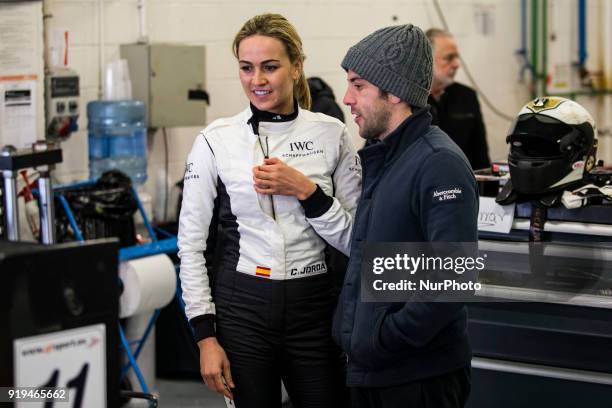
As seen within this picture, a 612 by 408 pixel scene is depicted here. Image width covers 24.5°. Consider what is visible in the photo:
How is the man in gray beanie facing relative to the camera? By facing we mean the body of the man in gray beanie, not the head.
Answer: to the viewer's left

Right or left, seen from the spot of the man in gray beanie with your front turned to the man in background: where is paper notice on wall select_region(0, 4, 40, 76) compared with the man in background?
left

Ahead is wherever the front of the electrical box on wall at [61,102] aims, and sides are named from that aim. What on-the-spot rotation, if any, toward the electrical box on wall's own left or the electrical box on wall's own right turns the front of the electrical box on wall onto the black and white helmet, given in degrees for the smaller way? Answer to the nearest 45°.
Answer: approximately 45° to the electrical box on wall's own left

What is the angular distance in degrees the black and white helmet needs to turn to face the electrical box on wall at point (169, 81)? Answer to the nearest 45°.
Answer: approximately 90° to its right

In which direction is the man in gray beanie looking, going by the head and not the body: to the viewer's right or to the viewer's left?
to the viewer's left

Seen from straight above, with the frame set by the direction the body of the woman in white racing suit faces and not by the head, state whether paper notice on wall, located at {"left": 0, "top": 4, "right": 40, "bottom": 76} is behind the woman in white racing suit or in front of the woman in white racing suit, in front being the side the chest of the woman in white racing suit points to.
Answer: behind

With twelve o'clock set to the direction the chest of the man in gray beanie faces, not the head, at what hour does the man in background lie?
The man in background is roughly at 3 o'clock from the man in gray beanie.

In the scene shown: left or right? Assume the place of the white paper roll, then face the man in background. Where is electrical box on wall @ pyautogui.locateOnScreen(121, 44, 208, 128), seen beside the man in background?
left
